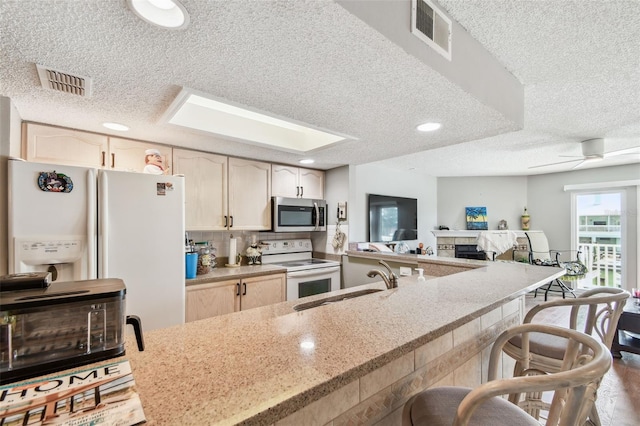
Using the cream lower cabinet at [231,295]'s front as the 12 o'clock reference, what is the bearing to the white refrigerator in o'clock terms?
The white refrigerator is roughly at 3 o'clock from the cream lower cabinet.

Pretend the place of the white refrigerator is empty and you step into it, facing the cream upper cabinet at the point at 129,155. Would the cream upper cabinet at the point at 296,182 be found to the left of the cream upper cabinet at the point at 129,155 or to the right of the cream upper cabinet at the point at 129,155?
right

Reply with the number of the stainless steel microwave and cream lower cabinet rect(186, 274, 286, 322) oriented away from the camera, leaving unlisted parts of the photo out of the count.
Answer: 0

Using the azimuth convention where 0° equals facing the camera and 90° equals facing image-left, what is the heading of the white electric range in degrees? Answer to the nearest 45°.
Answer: approximately 315°

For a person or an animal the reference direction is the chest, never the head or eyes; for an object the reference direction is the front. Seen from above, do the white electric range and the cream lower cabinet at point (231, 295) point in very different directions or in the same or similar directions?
same or similar directions

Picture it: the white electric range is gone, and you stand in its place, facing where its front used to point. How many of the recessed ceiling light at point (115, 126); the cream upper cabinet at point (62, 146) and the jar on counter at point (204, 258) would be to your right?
3

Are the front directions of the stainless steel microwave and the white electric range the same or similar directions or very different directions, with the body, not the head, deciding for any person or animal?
same or similar directions

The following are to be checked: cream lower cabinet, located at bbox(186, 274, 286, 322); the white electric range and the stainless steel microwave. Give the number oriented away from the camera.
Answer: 0

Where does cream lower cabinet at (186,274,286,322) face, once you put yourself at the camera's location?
facing the viewer and to the right of the viewer

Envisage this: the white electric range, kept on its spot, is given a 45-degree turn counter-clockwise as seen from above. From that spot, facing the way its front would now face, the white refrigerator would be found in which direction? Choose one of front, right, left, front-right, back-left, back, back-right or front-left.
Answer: back-right

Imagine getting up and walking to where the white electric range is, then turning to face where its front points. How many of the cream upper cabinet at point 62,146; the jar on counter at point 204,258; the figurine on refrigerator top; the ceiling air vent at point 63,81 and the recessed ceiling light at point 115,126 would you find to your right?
5

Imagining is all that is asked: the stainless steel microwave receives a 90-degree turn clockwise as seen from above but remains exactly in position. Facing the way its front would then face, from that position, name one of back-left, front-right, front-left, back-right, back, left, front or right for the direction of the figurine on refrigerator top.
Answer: front

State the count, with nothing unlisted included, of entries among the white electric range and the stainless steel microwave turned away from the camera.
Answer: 0
